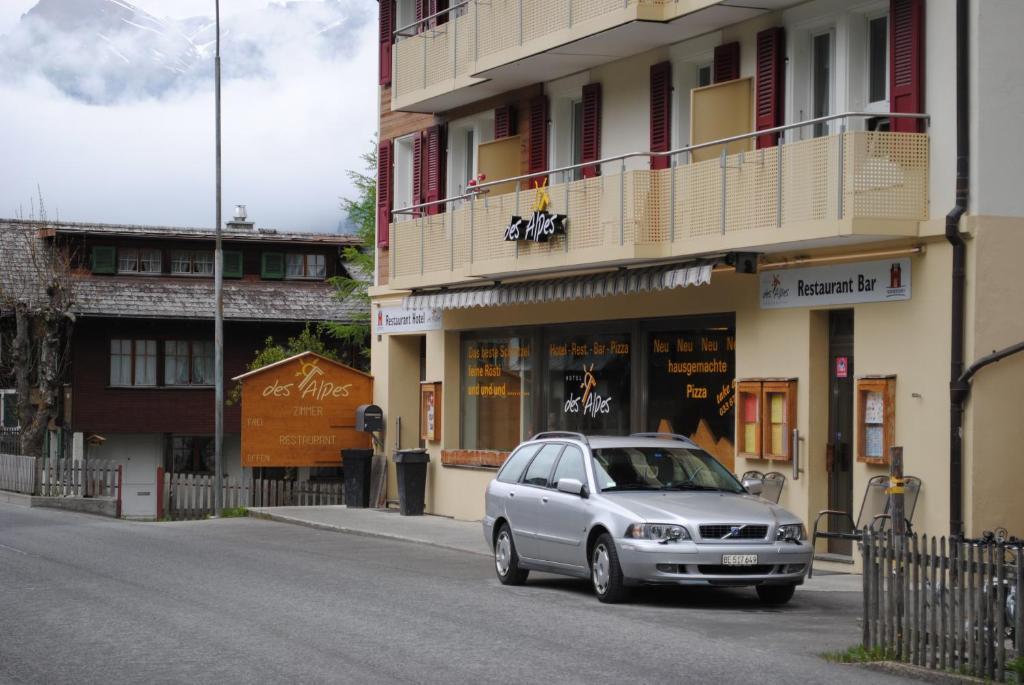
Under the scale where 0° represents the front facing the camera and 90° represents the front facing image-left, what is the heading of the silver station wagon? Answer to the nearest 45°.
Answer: approximately 315°

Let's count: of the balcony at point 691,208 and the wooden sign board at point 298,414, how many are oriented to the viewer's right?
0

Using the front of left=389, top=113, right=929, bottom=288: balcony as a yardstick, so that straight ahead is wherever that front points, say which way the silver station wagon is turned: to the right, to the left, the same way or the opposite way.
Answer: to the left

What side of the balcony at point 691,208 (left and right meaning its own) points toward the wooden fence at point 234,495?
right

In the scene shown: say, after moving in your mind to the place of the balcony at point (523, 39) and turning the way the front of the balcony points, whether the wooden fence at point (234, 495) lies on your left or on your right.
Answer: on your right

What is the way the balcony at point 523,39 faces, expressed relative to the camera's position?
facing the viewer and to the left of the viewer

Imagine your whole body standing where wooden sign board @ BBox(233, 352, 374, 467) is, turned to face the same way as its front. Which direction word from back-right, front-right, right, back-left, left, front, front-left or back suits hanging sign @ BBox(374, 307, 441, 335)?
left

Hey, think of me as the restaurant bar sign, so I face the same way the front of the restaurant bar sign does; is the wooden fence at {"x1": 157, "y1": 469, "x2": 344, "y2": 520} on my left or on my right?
on my right
